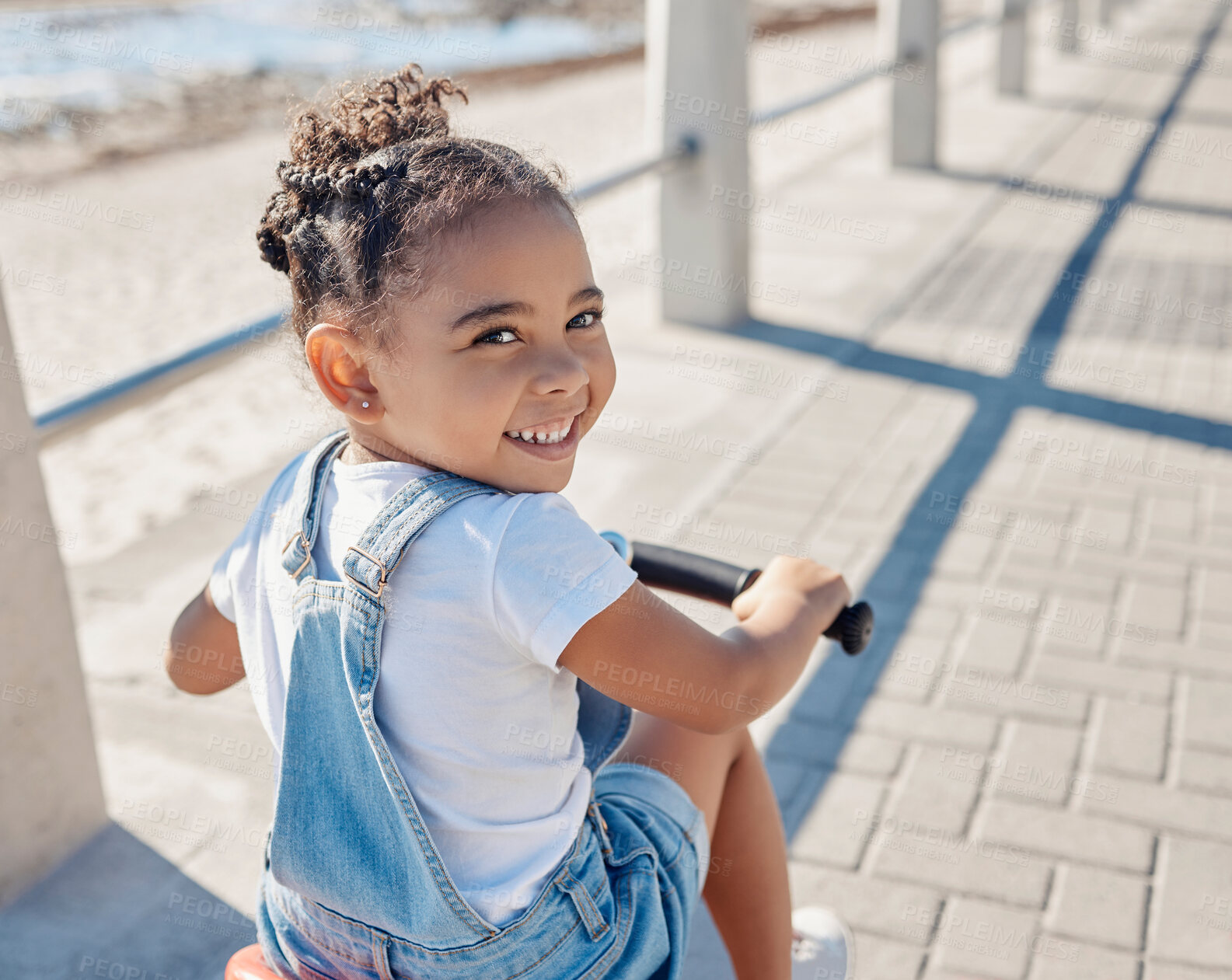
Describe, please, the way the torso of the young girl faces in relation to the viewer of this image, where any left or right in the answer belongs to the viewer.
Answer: facing away from the viewer and to the right of the viewer

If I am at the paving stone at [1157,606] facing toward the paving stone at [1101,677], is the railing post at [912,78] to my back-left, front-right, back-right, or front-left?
back-right

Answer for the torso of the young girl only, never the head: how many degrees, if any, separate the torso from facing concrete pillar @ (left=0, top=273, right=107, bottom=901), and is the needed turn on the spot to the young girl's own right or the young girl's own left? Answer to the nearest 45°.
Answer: approximately 90° to the young girl's own left

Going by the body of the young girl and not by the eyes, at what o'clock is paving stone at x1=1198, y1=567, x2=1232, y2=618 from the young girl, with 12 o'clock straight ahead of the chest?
The paving stone is roughly at 12 o'clock from the young girl.

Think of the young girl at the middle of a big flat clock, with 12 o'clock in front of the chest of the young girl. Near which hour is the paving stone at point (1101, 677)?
The paving stone is roughly at 12 o'clock from the young girl.

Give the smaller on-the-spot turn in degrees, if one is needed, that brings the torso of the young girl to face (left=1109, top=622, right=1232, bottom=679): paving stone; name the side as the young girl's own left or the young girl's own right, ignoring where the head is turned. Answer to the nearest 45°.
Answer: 0° — they already face it
